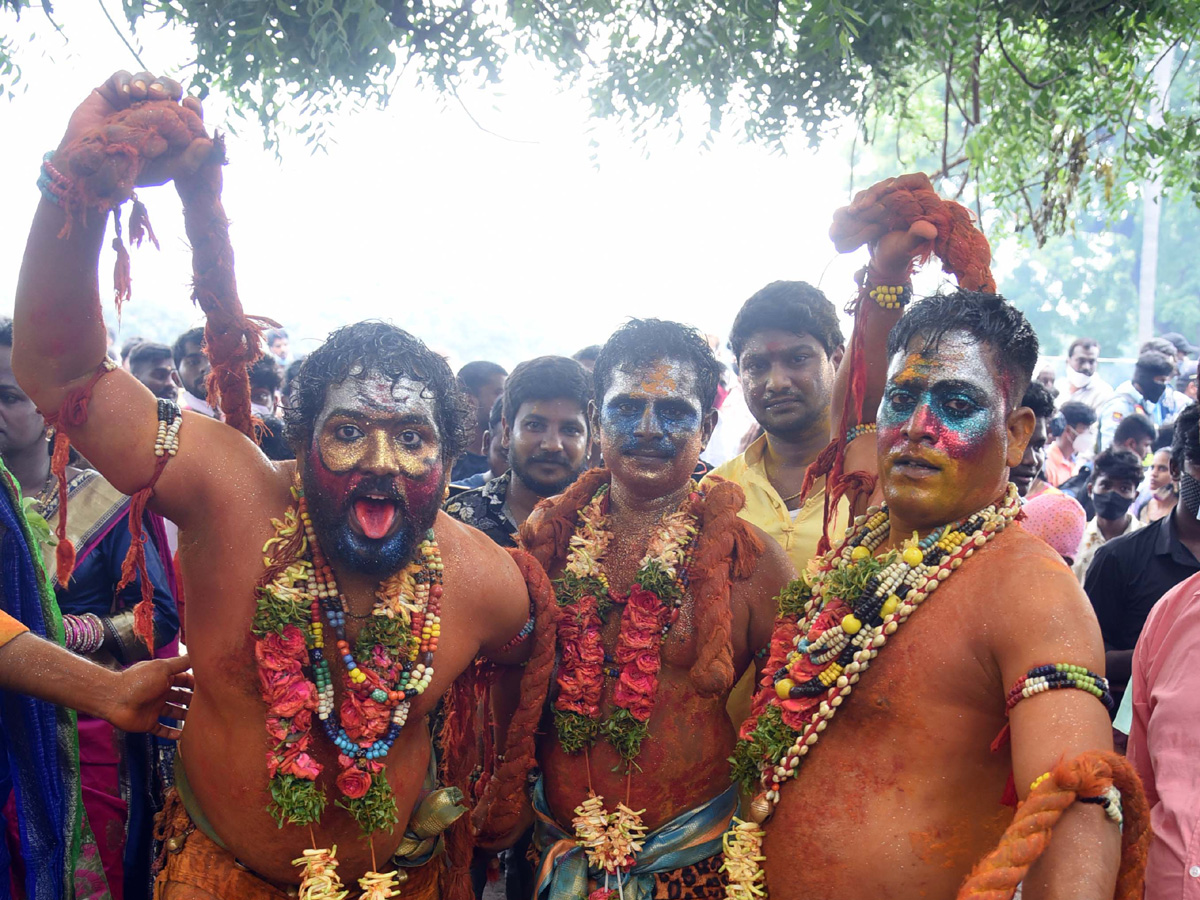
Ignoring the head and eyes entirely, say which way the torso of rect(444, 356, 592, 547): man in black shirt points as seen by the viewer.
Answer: toward the camera

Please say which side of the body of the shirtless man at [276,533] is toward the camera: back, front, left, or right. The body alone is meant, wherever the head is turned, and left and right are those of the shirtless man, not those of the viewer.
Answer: front

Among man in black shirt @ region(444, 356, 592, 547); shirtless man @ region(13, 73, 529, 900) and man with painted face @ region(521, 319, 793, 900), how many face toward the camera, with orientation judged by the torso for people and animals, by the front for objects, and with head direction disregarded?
3

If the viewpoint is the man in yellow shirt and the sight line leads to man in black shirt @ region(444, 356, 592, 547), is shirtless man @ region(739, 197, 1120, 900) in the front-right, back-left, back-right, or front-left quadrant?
back-left

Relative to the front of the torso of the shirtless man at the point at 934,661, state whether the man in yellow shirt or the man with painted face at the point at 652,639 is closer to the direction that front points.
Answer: the man with painted face

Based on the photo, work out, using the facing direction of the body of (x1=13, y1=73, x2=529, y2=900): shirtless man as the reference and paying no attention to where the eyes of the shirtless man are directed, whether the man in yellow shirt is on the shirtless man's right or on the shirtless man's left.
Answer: on the shirtless man's left

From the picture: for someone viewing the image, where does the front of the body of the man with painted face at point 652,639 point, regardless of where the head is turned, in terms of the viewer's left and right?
facing the viewer

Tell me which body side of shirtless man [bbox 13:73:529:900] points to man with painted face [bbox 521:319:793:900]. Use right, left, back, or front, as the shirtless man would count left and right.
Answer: left

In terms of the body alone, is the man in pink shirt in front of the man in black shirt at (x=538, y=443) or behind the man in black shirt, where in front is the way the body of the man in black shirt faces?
in front

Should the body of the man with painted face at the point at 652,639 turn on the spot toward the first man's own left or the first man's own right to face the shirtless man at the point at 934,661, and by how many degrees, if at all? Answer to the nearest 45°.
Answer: approximately 45° to the first man's own left

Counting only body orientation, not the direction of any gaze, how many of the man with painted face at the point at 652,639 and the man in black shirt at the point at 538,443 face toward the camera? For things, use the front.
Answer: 2

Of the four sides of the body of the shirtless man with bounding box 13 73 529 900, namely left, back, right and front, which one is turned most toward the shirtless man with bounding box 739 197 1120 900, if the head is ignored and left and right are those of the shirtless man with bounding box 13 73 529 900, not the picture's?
left
